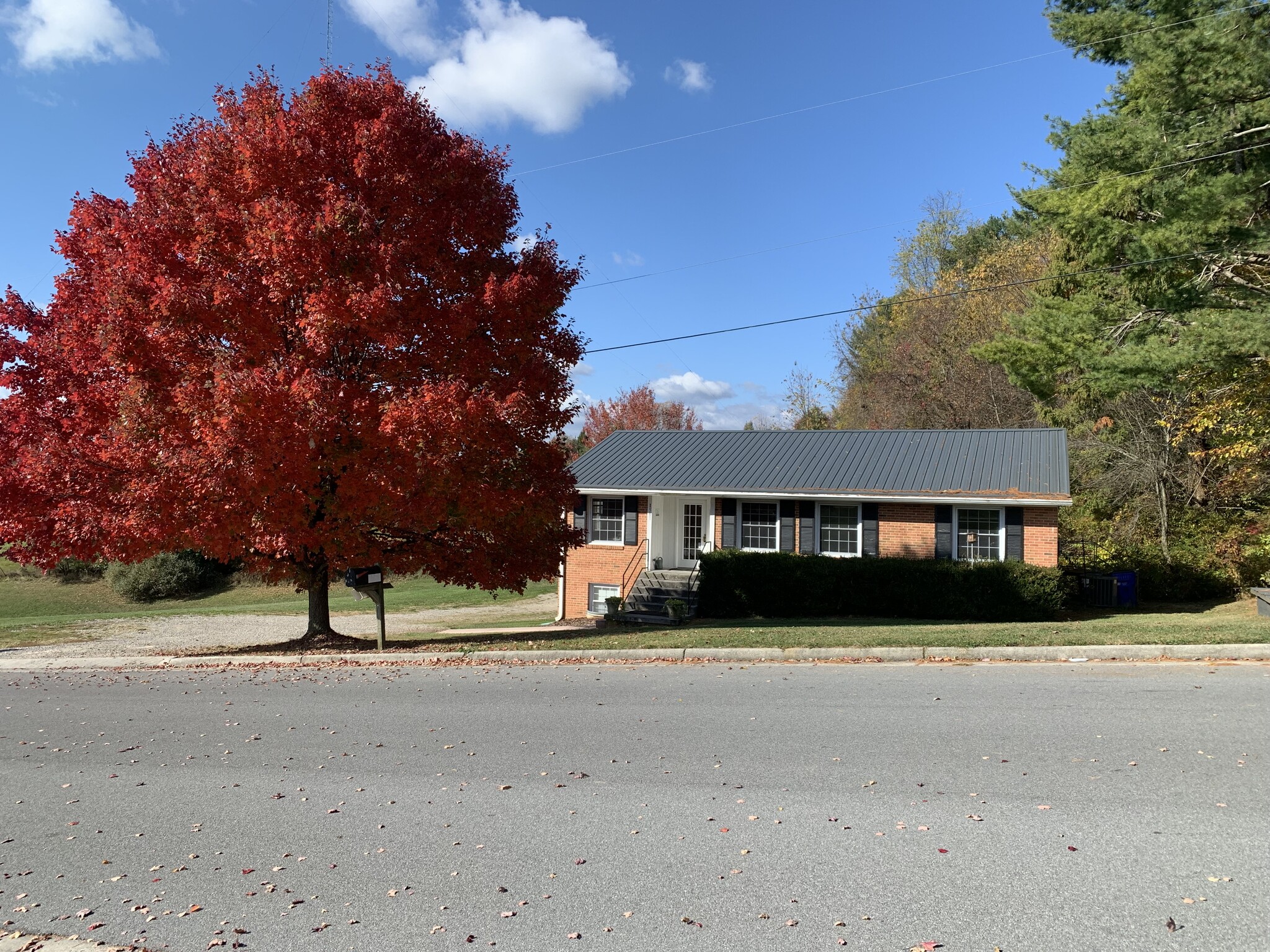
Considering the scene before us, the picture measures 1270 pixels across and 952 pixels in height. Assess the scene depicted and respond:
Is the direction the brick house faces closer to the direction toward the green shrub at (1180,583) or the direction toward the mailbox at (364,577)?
the mailbox

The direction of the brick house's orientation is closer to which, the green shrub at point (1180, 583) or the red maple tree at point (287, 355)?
the red maple tree

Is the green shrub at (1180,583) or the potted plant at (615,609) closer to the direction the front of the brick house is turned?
the potted plant

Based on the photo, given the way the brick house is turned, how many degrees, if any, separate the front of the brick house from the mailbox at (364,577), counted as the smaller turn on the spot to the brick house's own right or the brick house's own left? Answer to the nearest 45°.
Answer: approximately 45° to the brick house's own right

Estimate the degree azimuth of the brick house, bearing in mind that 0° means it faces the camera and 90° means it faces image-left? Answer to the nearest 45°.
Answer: approximately 0°

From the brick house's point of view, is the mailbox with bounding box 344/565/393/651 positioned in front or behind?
in front

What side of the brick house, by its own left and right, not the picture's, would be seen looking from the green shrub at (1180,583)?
left

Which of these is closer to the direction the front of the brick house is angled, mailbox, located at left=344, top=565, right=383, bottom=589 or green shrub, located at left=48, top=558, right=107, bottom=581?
the mailbox

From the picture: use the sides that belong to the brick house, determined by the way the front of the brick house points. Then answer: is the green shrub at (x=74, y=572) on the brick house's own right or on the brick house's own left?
on the brick house's own right
